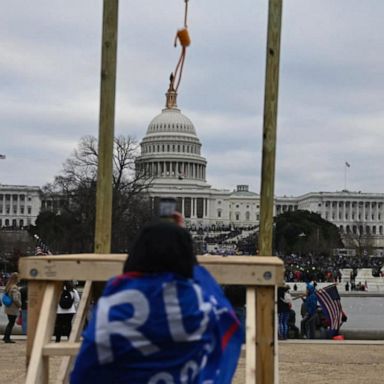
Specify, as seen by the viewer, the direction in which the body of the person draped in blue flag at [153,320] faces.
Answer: away from the camera

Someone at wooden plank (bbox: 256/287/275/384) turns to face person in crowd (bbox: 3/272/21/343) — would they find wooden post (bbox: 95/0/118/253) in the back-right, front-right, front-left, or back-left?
front-left

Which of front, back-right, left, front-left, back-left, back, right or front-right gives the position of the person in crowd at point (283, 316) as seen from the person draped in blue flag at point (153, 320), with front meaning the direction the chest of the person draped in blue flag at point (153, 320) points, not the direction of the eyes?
front

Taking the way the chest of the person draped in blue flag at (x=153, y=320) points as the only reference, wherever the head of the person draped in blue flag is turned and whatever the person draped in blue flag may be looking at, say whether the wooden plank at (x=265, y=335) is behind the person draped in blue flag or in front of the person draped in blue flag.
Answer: in front

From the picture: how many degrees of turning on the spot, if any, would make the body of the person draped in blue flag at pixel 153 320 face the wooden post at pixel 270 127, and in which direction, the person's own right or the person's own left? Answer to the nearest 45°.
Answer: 0° — they already face it

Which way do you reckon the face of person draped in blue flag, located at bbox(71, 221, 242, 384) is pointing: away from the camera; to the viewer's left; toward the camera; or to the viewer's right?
away from the camera

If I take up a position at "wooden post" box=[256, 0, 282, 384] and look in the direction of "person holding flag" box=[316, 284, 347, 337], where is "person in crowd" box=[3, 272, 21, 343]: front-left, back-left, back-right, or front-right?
front-left

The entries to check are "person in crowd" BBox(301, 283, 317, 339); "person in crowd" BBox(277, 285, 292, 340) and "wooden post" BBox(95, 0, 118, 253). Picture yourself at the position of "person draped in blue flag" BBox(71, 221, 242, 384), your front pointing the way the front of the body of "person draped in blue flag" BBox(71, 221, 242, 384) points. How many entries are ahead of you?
3

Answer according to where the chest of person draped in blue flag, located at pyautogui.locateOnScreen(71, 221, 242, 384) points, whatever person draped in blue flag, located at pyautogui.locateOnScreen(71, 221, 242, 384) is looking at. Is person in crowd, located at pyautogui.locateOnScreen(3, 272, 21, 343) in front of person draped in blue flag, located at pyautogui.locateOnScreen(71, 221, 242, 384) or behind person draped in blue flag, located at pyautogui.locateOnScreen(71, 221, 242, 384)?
in front

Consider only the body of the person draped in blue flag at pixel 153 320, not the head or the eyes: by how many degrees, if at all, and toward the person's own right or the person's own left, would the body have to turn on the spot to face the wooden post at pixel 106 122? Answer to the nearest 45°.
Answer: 0° — they already face it

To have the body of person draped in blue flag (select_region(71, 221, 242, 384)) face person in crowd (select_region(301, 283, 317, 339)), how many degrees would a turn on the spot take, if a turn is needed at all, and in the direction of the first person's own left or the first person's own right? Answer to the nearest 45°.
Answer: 0° — they already face them

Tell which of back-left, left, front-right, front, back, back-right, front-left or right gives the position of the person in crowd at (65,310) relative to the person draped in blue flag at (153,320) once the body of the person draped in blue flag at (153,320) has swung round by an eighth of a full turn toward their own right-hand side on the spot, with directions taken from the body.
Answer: front-left
